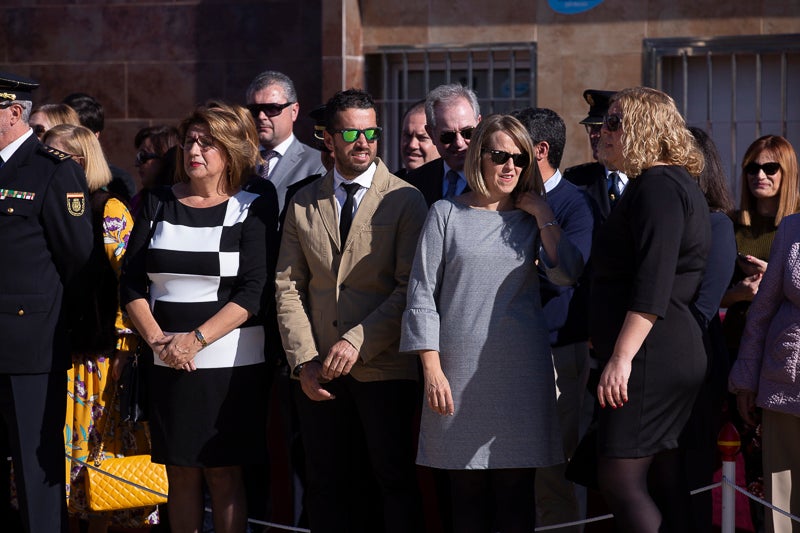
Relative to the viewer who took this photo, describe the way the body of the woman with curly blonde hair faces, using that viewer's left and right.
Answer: facing to the left of the viewer

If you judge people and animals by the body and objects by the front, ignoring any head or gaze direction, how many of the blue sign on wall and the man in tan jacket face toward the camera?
2

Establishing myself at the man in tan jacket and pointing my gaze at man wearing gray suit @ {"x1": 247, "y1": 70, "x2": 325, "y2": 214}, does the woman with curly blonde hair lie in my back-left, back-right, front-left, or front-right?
back-right

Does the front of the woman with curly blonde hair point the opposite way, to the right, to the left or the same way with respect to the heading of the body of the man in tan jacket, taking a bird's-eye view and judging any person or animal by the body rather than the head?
to the right
